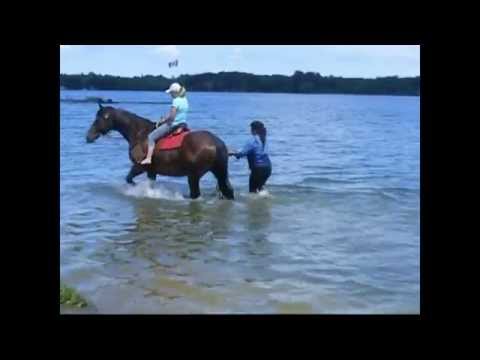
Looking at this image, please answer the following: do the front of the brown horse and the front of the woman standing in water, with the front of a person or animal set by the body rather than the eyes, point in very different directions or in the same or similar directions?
same or similar directions

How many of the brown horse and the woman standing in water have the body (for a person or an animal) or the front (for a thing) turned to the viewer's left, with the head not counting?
2

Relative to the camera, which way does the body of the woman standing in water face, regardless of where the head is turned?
to the viewer's left

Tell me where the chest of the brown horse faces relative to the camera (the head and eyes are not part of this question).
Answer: to the viewer's left

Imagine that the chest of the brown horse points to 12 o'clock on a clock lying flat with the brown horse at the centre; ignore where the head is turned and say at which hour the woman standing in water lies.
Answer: The woman standing in water is roughly at 6 o'clock from the brown horse.

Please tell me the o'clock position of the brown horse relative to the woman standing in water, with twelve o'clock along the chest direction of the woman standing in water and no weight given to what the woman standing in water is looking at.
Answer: The brown horse is roughly at 12 o'clock from the woman standing in water.
